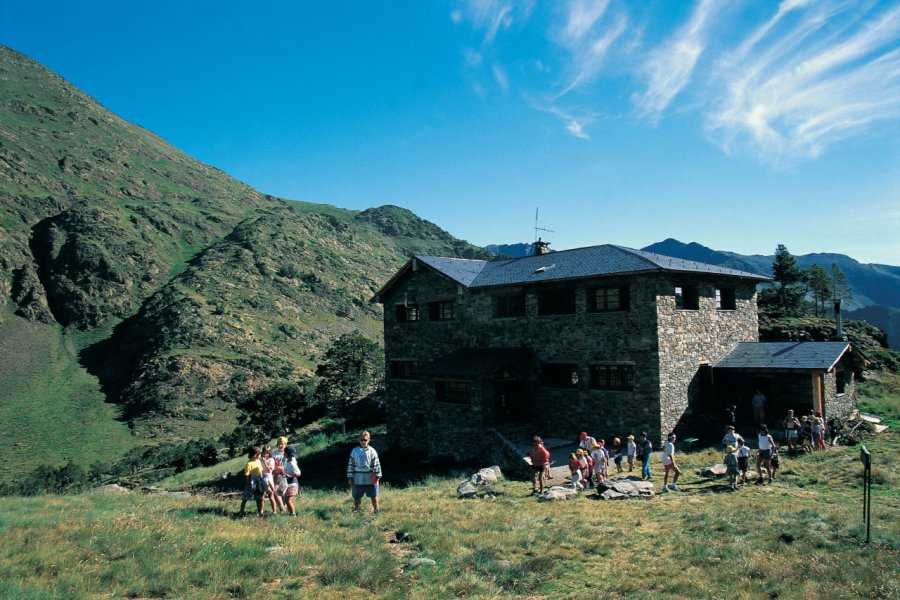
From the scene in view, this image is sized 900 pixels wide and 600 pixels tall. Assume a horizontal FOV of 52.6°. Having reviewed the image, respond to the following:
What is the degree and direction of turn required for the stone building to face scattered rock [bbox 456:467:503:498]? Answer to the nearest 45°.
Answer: approximately 45° to its left

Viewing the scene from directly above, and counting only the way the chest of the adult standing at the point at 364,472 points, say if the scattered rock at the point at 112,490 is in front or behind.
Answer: behind

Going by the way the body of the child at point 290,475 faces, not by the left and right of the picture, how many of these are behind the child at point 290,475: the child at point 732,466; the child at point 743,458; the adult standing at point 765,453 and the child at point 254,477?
3

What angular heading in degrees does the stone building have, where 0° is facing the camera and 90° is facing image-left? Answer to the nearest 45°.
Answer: approximately 45°

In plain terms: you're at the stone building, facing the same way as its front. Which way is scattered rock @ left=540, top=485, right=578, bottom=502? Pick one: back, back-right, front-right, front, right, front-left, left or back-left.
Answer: front-left

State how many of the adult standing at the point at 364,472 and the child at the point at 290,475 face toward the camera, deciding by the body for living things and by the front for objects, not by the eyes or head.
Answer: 1

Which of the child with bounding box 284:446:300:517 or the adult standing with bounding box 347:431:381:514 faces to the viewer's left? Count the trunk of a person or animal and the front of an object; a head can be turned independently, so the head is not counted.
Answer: the child

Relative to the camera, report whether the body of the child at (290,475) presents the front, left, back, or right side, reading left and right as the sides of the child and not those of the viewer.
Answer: left

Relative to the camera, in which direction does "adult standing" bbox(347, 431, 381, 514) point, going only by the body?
toward the camera

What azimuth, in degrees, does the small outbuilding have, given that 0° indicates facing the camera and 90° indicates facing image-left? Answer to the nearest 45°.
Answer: approximately 45°

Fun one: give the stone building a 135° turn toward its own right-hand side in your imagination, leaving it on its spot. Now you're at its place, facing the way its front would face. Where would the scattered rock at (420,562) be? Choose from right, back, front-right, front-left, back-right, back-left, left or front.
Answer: back

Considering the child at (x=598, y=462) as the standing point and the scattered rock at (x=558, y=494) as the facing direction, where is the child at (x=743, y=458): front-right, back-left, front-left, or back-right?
back-left

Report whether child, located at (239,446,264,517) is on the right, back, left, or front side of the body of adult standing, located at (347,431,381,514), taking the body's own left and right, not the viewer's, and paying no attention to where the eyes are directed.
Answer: right

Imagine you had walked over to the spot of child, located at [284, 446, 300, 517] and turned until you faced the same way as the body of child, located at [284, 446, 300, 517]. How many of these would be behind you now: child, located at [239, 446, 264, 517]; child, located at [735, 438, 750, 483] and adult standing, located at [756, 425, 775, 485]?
2

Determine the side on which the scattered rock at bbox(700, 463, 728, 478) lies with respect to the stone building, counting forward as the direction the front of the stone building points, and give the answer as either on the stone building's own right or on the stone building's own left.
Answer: on the stone building's own left

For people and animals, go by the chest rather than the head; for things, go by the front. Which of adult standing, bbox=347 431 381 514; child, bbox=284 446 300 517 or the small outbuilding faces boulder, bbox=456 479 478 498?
the small outbuilding

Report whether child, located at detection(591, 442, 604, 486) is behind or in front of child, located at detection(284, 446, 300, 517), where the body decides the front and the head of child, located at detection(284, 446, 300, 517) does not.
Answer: behind
